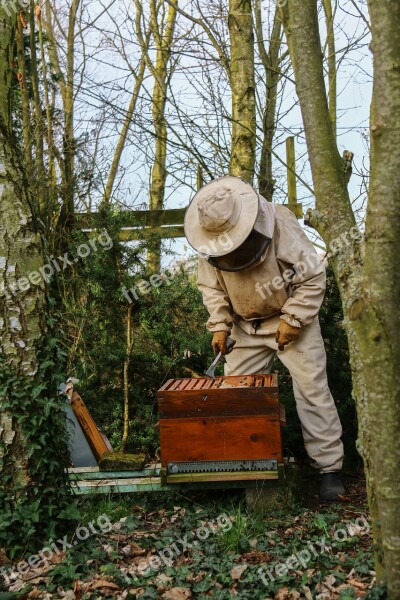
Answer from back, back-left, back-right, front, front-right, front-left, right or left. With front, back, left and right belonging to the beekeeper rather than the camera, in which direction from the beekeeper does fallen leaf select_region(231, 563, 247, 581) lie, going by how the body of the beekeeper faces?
front-left

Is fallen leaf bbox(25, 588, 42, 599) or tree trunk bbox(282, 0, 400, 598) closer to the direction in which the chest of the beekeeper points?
the fallen leaf

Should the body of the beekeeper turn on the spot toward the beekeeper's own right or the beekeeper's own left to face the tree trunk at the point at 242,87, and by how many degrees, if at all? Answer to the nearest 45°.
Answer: approximately 135° to the beekeeper's own right

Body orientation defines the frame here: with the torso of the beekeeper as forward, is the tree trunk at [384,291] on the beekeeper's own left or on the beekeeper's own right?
on the beekeeper's own left

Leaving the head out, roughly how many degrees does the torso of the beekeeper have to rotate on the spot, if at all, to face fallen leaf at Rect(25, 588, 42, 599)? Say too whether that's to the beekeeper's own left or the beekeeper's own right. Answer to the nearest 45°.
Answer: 0° — they already face it

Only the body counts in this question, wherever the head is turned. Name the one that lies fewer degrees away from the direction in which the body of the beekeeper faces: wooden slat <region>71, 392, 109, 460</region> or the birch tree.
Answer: the birch tree

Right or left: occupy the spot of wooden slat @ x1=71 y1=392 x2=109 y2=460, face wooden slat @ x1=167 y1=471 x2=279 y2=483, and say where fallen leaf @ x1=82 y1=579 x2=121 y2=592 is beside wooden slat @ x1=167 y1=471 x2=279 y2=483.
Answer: right

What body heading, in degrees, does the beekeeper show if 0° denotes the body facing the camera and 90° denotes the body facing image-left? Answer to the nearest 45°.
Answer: approximately 45°

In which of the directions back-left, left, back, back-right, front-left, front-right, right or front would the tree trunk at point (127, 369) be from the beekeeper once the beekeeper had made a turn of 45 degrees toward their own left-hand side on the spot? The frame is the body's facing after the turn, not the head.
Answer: back-right
